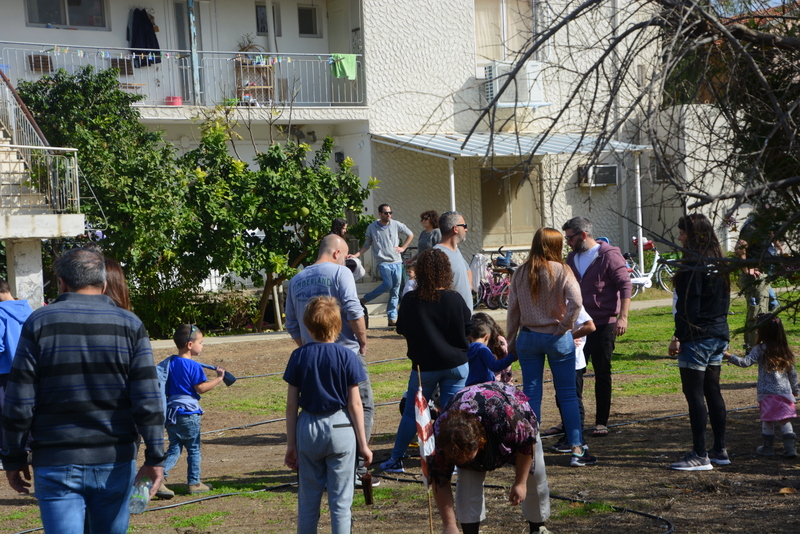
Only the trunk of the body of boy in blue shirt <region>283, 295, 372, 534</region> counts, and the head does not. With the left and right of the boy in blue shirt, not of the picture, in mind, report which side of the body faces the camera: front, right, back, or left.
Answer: back

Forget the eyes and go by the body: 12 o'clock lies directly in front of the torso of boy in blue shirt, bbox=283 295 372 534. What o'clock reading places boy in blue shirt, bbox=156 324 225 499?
boy in blue shirt, bbox=156 324 225 499 is roughly at 11 o'clock from boy in blue shirt, bbox=283 295 372 534.

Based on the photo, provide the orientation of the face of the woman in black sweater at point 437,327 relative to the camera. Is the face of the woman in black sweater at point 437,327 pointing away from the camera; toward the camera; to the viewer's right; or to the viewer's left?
away from the camera

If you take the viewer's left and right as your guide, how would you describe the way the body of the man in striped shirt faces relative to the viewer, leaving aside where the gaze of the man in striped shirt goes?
facing away from the viewer

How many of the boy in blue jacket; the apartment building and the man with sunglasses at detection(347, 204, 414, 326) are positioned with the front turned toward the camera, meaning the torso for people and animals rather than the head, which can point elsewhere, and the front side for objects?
2

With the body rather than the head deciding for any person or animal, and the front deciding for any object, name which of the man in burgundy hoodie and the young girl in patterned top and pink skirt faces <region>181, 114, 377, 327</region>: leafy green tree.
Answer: the young girl in patterned top and pink skirt

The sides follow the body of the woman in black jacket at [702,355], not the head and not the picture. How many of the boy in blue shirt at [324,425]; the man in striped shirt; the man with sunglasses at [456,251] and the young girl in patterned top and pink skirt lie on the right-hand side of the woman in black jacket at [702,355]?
1

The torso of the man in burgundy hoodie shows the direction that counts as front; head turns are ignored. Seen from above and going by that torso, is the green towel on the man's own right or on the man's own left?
on the man's own right

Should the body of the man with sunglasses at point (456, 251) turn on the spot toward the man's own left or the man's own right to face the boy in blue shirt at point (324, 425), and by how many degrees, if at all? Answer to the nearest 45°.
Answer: approximately 90° to the man's own right

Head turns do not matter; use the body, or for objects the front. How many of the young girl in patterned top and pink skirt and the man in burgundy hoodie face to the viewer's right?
0

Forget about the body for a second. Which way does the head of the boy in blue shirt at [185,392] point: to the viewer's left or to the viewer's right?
to the viewer's right

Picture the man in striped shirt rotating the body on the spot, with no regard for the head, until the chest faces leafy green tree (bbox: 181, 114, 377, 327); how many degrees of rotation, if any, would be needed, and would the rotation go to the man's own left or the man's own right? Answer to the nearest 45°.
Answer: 0° — they already face it

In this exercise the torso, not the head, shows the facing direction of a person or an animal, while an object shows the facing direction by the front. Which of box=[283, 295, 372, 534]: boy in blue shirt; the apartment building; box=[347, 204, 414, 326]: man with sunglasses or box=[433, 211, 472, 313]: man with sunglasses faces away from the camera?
the boy in blue shirt

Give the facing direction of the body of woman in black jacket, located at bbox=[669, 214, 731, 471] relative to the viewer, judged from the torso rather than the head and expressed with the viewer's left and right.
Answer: facing away from the viewer and to the left of the viewer

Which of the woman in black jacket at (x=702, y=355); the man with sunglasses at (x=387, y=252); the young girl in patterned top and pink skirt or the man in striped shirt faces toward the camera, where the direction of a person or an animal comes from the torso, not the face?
the man with sunglasses

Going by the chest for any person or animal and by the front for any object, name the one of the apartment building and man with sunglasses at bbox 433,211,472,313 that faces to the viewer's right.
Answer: the man with sunglasses

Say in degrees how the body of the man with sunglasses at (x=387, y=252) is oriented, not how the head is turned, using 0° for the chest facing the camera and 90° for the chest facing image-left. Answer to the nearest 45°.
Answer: approximately 0°

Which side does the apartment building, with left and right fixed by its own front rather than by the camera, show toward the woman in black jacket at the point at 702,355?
front
